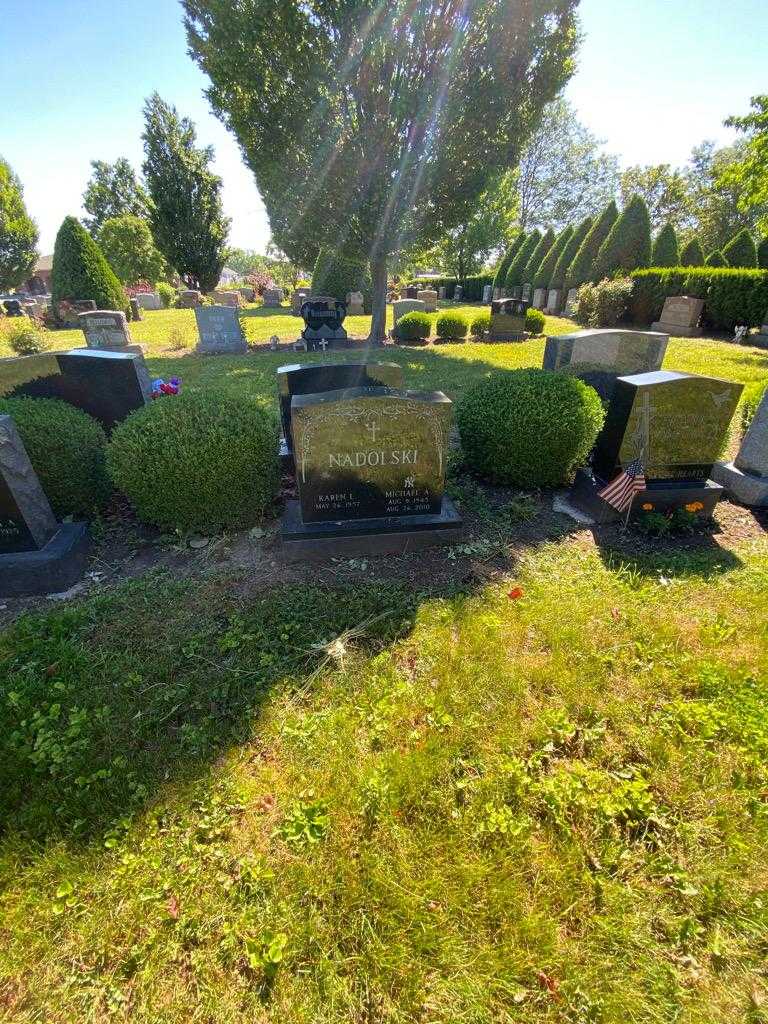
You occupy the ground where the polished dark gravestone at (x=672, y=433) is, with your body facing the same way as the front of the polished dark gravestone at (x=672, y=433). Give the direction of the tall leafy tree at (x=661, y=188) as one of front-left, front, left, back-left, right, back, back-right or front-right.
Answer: back-left

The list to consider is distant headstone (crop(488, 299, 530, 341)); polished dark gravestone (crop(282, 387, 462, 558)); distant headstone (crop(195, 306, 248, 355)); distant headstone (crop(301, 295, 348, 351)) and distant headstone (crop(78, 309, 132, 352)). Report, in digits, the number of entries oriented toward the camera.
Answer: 5

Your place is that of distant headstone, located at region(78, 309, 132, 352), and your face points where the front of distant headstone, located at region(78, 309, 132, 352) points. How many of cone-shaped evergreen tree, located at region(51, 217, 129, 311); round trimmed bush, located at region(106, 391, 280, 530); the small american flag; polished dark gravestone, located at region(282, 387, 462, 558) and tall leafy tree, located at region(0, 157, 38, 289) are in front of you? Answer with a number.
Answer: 3

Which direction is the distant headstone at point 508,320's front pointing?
toward the camera

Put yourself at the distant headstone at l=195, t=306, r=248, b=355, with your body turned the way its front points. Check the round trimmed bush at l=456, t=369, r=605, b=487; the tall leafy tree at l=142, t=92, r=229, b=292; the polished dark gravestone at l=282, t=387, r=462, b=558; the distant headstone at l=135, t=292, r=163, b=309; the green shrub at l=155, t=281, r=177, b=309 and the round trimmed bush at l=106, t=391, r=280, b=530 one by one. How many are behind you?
3

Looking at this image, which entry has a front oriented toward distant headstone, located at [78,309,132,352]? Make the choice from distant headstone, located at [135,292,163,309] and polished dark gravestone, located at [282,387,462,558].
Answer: distant headstone, located at [135,292,163,309]

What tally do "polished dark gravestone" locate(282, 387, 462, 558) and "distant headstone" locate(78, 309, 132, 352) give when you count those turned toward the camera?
2

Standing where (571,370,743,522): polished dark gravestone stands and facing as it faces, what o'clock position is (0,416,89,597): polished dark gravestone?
(0,416,89,597): polished dark gravestone is roughly at 3 o'clock from (571,370,743,522): polished dark gravestone.

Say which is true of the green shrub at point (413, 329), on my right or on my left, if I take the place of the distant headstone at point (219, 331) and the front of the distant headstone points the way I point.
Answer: on my left

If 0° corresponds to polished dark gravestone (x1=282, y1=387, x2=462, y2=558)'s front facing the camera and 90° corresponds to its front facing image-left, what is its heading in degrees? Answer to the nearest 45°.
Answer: approximately 0°

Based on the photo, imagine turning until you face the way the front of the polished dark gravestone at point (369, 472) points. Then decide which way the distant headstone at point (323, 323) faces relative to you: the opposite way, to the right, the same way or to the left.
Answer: the same way

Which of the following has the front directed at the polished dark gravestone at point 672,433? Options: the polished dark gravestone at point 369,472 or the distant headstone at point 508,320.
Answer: the distant headstone

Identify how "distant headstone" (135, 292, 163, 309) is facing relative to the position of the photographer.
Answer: facing the viewer

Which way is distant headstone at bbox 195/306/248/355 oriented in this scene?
toward the camera

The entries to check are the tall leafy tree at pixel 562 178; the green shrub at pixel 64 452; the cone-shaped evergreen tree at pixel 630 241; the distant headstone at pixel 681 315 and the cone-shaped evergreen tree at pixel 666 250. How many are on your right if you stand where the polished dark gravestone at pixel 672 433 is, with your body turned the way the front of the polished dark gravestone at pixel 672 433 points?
1

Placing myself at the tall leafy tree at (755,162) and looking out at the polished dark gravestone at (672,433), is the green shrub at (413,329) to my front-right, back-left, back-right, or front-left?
front-right

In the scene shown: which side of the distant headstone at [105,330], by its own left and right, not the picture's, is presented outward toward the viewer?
front

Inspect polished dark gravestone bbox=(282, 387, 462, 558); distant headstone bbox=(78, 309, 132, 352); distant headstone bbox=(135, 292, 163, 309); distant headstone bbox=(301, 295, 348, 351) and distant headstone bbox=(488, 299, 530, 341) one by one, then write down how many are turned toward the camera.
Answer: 5

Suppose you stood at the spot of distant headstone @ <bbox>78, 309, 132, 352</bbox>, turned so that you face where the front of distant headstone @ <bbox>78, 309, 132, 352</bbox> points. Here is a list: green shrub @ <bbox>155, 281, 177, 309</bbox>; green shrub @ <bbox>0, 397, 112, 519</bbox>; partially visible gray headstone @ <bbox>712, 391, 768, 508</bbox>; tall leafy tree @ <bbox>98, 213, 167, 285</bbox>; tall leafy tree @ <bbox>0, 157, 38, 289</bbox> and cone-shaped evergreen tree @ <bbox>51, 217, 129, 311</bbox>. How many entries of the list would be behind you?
4

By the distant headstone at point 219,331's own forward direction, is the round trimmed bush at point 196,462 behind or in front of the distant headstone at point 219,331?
in front

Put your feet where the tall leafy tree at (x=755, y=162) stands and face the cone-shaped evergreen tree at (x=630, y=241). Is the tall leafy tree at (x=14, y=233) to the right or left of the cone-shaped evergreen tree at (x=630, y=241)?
left

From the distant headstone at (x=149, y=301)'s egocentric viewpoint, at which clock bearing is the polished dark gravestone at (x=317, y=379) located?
The polished dark gravestone is roughly at 12 o'clock from the distant headstone.
